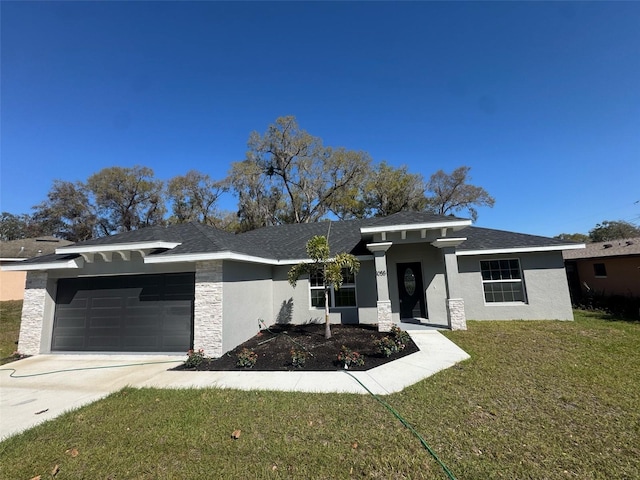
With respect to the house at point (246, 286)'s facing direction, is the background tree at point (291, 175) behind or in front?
behind

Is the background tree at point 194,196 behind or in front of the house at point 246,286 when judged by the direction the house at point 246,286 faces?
behind

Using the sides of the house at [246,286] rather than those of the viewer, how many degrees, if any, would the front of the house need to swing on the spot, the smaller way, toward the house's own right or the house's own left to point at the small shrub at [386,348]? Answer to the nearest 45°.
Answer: approximately 45° to the house's own left

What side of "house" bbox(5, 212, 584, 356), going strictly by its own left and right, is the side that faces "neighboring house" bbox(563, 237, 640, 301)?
left

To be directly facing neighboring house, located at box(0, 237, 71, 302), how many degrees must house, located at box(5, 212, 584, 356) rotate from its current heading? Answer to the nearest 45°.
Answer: approximately 135° to its right

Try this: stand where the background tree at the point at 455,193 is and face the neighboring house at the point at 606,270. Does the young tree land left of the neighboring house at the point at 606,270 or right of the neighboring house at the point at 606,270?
right

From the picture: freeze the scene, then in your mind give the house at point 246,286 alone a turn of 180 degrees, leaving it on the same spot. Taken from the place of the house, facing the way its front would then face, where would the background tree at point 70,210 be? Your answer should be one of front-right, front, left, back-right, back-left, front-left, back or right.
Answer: front-left

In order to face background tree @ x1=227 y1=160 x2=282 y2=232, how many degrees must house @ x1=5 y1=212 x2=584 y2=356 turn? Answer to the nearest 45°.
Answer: approximately 180°

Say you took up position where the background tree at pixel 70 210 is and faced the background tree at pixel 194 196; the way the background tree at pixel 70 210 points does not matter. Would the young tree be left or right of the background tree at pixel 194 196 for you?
right

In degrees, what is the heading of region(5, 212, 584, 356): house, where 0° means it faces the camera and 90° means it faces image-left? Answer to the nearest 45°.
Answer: approximately 0°

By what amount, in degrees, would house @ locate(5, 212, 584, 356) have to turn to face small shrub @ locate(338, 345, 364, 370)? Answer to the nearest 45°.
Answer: approximately 45° to its left

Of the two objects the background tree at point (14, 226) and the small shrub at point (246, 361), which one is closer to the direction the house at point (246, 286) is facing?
the small shrub
